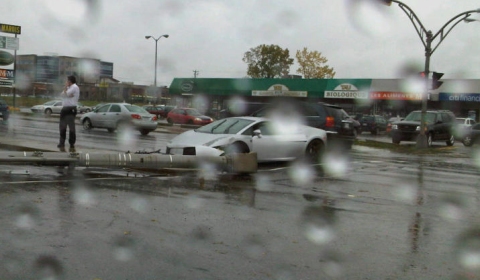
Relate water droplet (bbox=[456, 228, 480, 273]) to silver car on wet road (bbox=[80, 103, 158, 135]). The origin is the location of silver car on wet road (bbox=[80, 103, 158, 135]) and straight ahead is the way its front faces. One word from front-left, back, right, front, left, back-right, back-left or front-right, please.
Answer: back-left

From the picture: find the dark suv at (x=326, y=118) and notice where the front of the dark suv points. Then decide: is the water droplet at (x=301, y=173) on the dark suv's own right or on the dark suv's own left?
on the dark suv's own left

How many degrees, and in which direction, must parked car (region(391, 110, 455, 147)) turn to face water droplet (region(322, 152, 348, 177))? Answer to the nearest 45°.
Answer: approximately 45° to its left

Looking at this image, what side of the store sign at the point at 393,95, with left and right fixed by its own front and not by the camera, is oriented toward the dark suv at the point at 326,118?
front

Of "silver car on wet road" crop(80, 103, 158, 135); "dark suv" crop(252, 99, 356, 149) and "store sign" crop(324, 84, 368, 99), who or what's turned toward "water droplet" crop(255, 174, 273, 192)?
the store sign

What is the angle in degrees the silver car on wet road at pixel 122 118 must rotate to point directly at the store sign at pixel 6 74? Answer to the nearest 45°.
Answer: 0° — it already faces it

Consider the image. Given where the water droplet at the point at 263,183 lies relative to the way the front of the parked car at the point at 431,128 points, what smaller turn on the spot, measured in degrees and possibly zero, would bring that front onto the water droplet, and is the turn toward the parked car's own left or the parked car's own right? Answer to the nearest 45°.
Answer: approximately 45° to the parked car's own left

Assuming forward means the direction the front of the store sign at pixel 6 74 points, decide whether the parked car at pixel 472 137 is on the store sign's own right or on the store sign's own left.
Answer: on the store sign's own left

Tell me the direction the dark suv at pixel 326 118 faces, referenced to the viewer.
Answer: facing away from the viewer and to the left of the viewer

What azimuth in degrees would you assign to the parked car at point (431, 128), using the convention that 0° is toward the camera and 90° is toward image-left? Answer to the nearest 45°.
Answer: approximately 45°

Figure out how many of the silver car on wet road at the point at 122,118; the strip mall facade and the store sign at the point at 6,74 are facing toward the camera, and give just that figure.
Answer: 2

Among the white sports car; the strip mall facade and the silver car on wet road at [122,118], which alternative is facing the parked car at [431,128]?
the strip mall facade

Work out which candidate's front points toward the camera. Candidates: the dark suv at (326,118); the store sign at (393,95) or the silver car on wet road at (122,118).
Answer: the store sign
